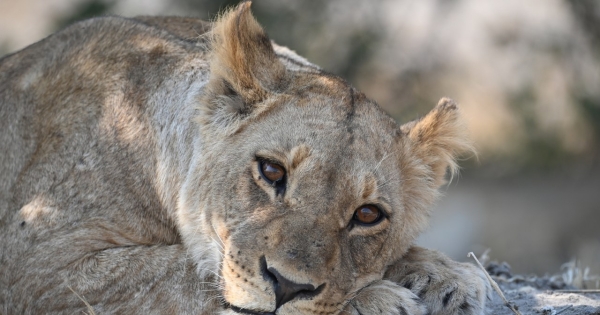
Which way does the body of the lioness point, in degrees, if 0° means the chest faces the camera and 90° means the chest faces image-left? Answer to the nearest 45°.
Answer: approximately 315°
